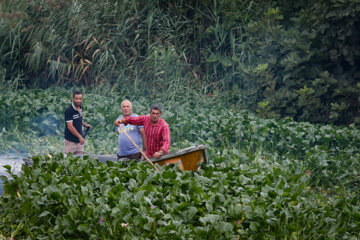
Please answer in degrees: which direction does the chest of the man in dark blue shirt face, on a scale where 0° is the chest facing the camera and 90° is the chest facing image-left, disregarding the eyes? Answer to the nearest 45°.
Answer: approximately 315°

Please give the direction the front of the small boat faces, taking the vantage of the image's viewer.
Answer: facing to the right of the viewer
